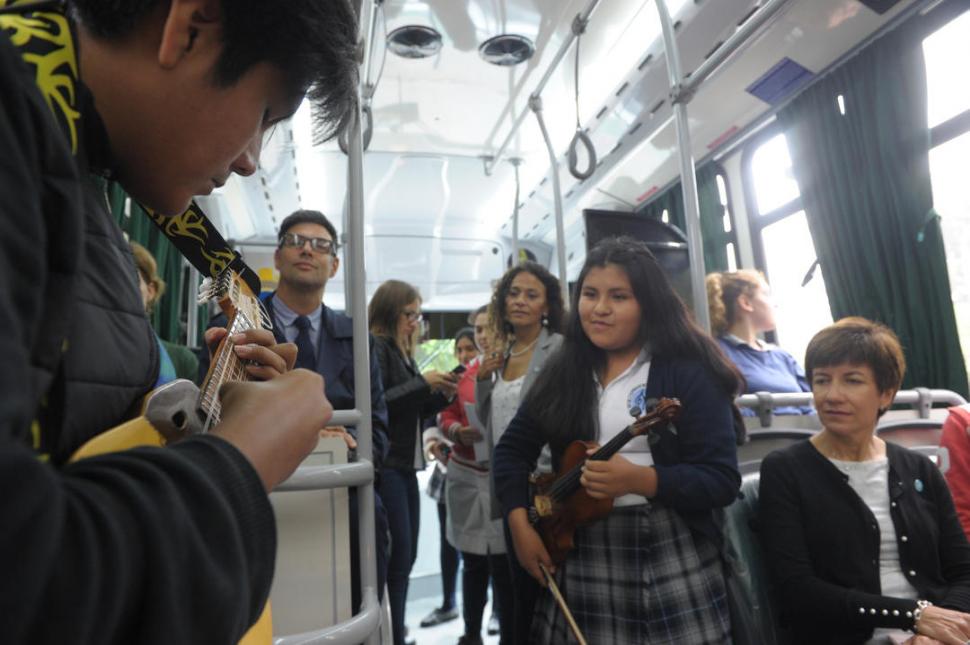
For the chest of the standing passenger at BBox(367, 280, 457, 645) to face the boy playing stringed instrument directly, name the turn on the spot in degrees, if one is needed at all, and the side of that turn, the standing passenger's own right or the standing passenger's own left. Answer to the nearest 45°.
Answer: approximately 90° to the standing passenger's own right

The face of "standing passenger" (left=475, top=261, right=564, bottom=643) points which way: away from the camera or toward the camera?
toward the camera

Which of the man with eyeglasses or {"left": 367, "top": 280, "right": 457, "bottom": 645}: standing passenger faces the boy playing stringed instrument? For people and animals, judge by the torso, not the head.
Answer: the man with eyeglasses

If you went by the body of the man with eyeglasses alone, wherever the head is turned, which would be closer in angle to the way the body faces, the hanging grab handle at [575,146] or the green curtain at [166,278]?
the hanging grab handle

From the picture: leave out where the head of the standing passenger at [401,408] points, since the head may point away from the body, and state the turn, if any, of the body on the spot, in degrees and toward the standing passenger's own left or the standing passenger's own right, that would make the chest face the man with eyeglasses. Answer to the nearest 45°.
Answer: approximately 135° to the standing passenger's own right

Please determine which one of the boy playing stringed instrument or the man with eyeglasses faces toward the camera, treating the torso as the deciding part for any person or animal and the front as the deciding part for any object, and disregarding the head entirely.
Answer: the man with eyeglasses

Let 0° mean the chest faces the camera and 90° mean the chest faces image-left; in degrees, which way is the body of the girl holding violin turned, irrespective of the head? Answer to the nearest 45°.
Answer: approximately 45°

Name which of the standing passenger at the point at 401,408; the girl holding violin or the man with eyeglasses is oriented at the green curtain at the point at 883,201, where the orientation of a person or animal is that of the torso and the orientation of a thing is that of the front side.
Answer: the standing passenger

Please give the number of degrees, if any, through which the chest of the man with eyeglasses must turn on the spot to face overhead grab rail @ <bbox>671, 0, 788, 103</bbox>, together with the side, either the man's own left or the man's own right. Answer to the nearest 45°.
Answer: approximately 45° to the man's own left

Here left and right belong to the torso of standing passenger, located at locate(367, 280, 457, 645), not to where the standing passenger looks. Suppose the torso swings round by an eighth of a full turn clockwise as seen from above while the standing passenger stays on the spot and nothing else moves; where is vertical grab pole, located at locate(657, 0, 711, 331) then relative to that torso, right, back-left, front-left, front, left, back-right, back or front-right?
front

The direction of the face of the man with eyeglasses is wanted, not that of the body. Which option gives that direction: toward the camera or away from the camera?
toward the camera

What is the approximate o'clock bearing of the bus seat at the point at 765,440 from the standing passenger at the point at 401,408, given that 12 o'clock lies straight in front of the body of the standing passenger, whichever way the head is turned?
The bus seat is roughly at 1 o'clock from the standing passenger.

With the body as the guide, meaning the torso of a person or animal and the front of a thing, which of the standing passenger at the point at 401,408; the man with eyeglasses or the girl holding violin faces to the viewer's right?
the standing passenger

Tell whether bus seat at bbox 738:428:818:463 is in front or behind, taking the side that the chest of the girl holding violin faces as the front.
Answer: behind

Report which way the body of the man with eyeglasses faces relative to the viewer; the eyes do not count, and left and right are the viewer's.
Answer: facing the viewer
